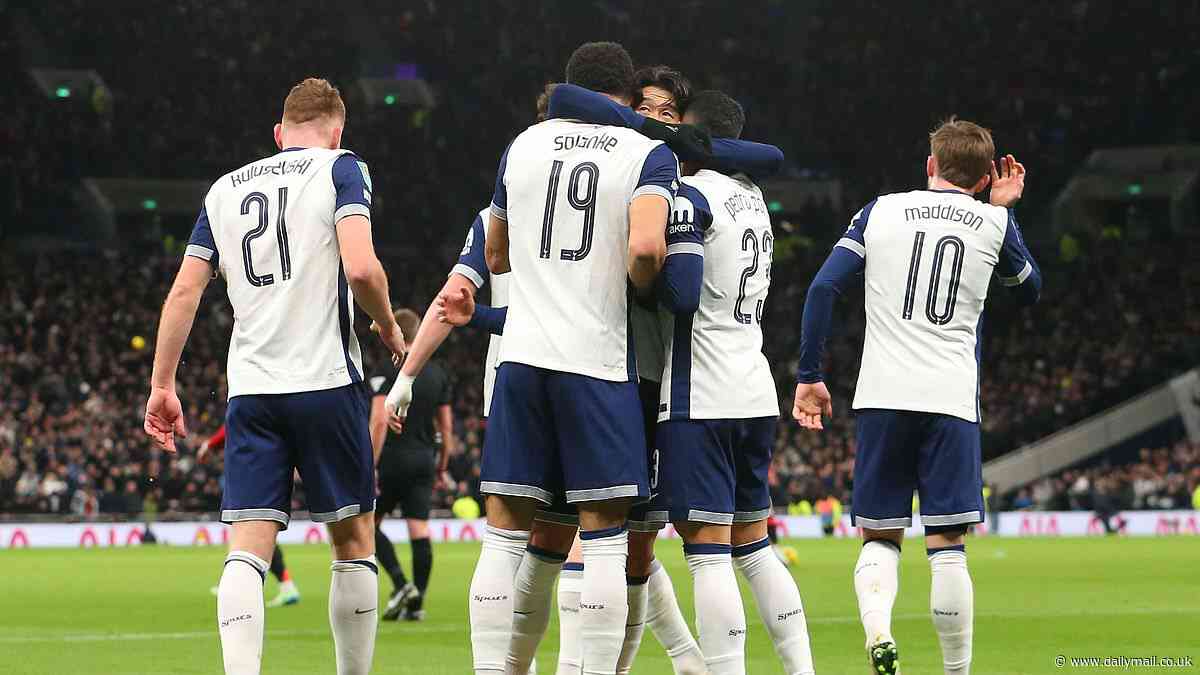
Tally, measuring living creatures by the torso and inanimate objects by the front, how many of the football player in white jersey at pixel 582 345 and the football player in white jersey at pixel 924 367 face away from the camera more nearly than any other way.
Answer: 2

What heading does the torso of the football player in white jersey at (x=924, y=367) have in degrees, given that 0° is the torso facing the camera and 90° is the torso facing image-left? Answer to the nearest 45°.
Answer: approximately 180°

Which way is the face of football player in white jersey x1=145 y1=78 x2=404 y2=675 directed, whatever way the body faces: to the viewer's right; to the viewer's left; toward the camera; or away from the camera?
away from the camera

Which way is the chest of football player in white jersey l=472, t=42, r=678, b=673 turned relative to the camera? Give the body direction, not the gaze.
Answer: away from the camera

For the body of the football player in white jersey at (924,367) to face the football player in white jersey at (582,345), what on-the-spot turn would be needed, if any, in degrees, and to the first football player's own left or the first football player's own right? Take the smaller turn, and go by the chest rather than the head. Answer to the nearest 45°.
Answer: approximately 135° to the first football player's own left

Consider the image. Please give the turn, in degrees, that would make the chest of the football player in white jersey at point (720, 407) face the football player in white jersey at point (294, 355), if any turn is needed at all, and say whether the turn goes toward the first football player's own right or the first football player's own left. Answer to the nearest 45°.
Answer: approximately 45° to the first football player's own left

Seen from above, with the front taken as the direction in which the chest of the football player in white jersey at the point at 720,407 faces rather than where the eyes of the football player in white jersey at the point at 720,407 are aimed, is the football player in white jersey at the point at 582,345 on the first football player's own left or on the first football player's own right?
on the first football player's own left

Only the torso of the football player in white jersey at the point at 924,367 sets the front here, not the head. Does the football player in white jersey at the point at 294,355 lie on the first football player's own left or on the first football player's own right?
on the first football player's own left

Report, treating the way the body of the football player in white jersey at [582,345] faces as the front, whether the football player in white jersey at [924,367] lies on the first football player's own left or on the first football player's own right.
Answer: on the first football player's own right

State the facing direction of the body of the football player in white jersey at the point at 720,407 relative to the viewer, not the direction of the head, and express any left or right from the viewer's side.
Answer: facing away from the viewer and to the left of the viewer
